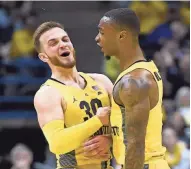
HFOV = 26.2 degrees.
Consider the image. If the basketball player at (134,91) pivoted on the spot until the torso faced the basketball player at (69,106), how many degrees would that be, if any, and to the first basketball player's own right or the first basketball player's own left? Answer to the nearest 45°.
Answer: approximately 45° to the first basketball player's own right

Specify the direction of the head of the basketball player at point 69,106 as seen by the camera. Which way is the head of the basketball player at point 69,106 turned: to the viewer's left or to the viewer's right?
to the viewer's right

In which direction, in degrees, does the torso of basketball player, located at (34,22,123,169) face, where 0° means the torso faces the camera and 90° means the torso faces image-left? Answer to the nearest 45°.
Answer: approximately 315°

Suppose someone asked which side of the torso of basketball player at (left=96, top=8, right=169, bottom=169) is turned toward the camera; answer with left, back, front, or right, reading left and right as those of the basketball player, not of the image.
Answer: left

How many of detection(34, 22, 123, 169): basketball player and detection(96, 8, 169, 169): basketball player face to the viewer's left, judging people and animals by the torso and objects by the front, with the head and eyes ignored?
1

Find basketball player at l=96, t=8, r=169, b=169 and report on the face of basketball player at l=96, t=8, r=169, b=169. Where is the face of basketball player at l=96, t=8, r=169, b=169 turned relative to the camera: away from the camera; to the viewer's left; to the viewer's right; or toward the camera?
to the viewer's left
